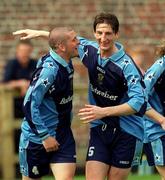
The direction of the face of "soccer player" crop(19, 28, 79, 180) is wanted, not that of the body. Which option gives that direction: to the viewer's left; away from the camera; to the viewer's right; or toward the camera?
to the viewer's right

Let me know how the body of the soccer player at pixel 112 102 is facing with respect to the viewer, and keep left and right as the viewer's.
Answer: facing the viewer and to the left of the viewer

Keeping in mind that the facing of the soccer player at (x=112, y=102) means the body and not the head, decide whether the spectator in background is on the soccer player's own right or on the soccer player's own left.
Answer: on the soccer player's own right

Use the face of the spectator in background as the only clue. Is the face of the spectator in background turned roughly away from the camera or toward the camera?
toward the camera
